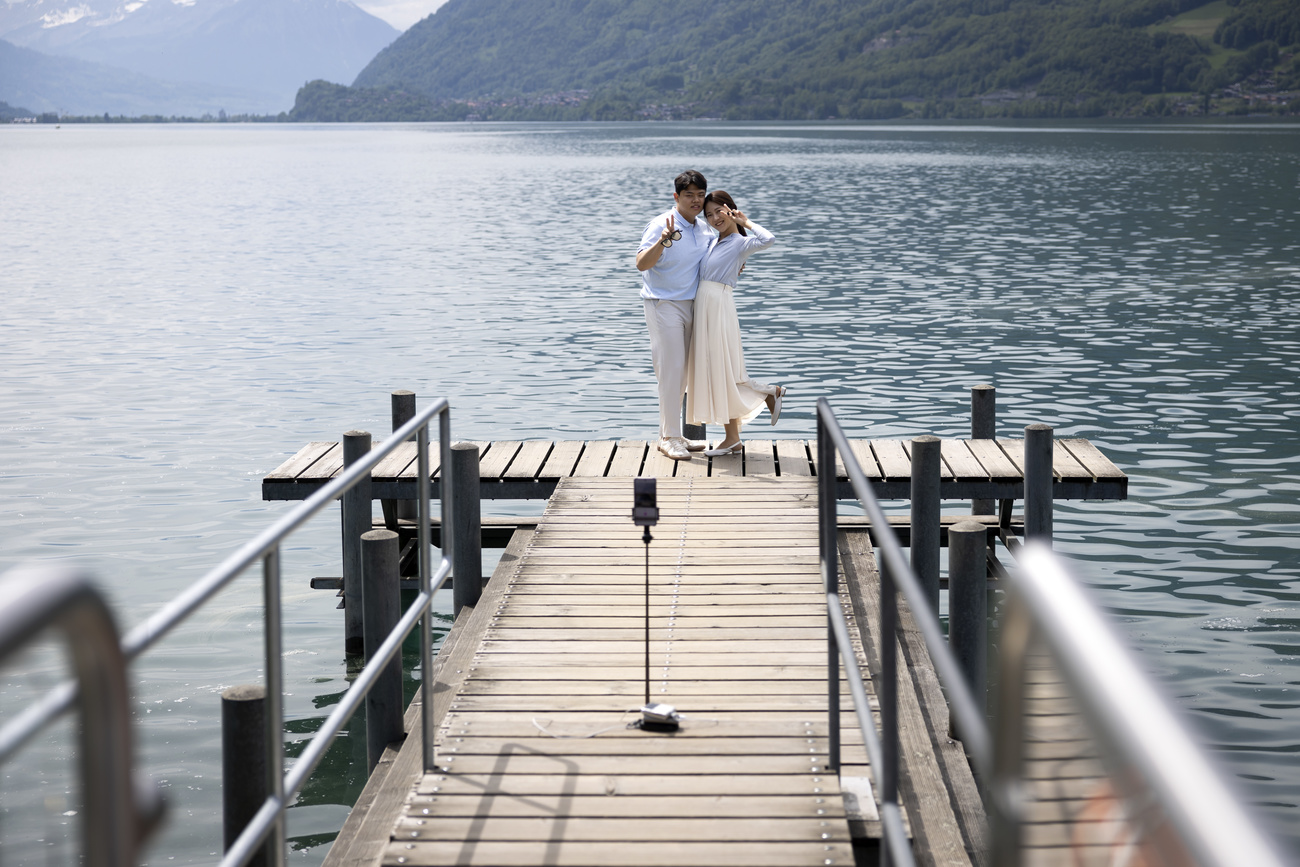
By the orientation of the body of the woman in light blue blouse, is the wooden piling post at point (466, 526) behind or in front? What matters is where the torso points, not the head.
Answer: in front

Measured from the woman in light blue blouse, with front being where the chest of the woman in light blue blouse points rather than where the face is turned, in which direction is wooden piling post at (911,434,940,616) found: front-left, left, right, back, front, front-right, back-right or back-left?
left

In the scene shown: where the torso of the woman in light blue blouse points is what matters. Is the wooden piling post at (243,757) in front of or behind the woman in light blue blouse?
in front

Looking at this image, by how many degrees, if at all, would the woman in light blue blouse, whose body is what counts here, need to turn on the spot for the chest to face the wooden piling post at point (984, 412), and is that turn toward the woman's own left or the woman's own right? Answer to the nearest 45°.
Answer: approximately 135° to the woman's own left

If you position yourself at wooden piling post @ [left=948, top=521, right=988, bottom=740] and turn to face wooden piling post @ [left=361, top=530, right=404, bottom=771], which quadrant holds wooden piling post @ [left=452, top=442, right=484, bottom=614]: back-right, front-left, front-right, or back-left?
front-right

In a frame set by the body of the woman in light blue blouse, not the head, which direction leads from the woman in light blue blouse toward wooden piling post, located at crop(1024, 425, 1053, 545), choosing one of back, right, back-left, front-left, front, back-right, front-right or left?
left

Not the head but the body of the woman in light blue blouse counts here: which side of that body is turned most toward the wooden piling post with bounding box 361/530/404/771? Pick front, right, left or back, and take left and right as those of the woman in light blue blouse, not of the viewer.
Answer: front

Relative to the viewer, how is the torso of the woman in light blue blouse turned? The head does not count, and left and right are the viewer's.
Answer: facing the viewer and to the left of the viewer

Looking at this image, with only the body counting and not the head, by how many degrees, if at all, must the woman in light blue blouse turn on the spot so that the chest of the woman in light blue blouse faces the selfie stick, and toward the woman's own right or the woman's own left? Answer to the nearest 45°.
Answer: approximately 45° to the woman's own left
